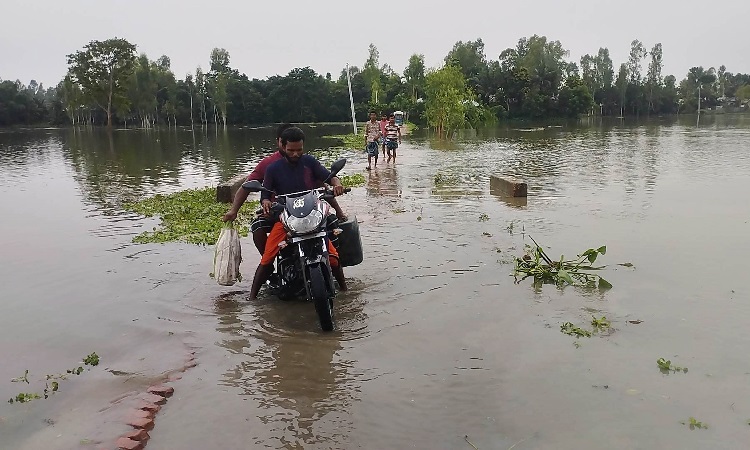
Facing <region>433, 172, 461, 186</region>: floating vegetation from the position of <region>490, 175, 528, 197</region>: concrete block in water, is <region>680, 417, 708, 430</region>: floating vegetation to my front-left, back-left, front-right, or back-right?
back-left

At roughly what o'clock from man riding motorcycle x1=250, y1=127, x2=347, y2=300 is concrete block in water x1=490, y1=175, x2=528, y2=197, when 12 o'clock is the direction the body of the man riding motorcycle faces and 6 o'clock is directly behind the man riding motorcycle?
The concrete block in water is roughly at 7 o'clock from the man riding motorcycle.

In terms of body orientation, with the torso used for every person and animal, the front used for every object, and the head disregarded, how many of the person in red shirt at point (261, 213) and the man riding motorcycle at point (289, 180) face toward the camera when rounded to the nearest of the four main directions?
2

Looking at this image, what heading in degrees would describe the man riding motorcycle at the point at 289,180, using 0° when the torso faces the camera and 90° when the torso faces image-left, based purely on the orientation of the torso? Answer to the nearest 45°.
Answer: approximately 0°

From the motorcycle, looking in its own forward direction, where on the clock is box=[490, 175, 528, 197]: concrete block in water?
The concrete block in water is roughly at 7 o'clock from the motorcycle.

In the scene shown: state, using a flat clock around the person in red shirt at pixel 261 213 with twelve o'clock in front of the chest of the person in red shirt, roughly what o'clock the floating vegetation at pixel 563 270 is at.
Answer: The floating vegetation is roughly at 9 o'clock from the person in red shirt.

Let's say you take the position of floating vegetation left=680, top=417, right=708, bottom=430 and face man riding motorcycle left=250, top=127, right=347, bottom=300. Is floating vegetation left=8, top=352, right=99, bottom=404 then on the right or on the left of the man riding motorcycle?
left

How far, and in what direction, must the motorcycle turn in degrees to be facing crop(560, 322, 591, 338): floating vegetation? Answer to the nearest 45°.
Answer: approximately 90° to its left

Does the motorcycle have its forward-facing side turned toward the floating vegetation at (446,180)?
no

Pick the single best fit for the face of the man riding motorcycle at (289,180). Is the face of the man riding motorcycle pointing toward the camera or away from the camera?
toward the camera

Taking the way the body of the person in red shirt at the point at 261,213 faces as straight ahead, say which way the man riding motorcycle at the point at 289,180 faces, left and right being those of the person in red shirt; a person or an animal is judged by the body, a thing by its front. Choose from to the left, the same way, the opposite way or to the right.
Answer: the same way

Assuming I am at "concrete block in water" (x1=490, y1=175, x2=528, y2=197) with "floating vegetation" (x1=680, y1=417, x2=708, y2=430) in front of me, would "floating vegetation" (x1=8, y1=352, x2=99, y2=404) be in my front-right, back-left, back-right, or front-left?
front-right

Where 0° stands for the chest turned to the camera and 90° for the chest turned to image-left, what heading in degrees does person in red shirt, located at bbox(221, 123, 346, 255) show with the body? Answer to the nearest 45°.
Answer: approximately 0°

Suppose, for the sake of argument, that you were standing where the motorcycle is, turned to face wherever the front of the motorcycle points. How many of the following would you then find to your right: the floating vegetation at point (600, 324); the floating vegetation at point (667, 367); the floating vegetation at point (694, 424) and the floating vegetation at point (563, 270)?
0

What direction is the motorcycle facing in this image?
toward the camera

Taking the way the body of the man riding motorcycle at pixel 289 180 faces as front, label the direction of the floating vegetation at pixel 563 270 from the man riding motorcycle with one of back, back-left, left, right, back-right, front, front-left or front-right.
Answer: left

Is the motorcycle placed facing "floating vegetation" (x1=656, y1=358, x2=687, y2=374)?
no
